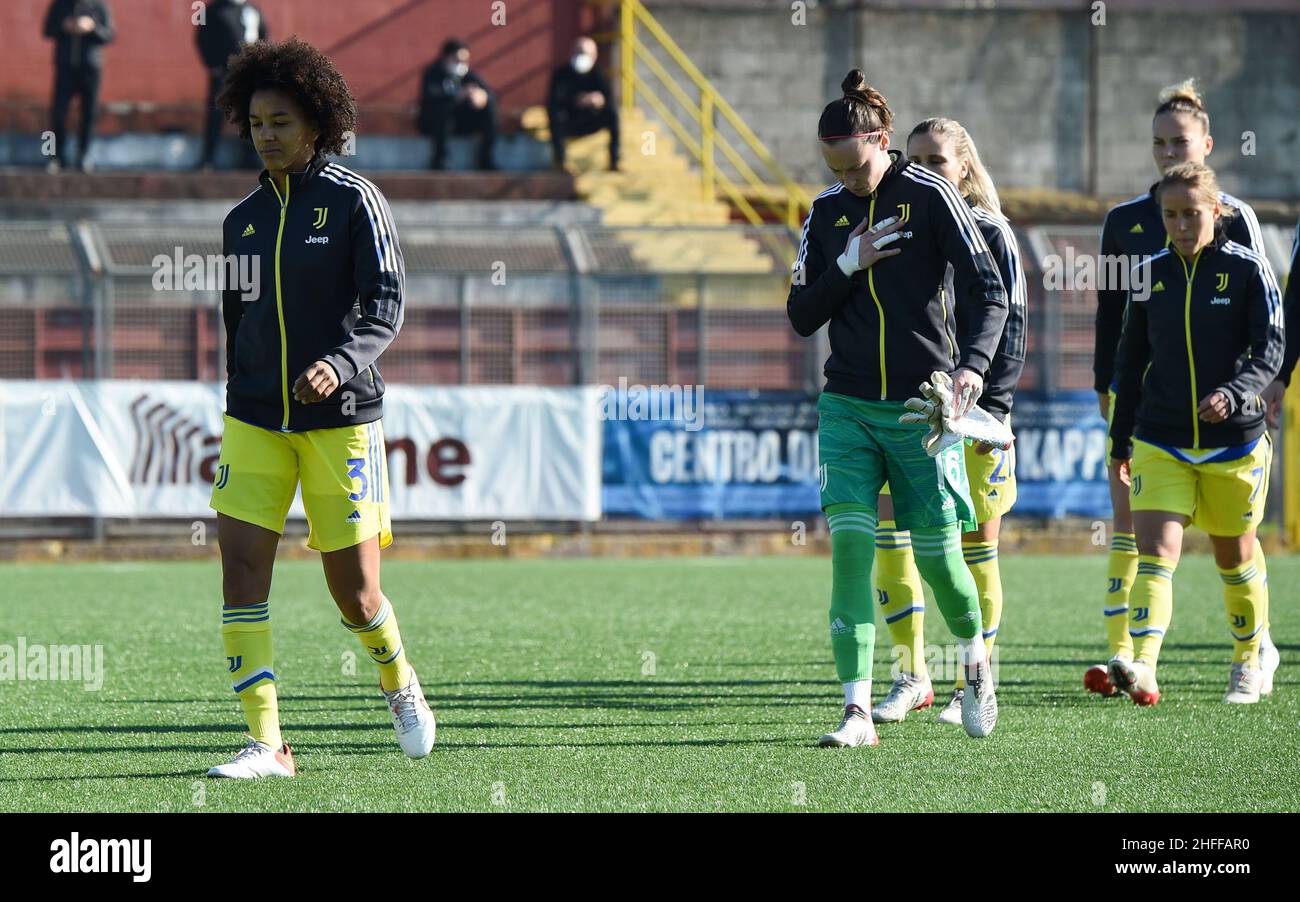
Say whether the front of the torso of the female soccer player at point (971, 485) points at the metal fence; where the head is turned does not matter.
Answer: no

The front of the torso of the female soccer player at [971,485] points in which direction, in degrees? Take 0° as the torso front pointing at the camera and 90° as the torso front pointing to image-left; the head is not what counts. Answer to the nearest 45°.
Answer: approximately 45°

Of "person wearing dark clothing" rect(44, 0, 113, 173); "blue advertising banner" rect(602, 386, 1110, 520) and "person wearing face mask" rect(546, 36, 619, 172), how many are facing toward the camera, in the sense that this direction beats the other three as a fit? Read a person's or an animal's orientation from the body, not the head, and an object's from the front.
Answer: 3

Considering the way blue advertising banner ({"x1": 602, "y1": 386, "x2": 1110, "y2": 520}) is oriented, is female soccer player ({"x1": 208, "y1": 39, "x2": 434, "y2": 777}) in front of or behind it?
in front

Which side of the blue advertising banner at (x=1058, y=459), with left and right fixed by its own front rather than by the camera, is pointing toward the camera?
front

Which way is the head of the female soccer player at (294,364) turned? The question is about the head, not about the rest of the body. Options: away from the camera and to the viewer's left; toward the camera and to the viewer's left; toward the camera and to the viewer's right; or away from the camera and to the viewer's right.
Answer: toward the camera and to the viewer's left

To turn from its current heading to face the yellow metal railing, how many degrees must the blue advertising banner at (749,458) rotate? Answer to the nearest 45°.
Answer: approximately 180°

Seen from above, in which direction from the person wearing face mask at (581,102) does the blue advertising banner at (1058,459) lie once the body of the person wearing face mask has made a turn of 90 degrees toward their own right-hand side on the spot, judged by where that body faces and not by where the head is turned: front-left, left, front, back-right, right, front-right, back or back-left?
back-left

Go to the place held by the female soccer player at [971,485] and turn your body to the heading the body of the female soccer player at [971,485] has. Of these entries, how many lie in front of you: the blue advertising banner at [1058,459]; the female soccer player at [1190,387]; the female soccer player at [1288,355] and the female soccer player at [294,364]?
1

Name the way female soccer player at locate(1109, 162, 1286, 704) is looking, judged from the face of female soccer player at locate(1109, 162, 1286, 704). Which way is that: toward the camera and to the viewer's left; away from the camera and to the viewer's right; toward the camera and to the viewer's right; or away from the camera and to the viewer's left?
toward the camera and to the viewer's left

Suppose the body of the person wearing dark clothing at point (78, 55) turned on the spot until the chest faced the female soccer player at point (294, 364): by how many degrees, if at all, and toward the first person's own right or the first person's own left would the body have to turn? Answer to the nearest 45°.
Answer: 0° — they already face them

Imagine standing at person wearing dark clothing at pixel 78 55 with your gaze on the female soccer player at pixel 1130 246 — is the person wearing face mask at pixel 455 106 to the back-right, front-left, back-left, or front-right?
front-left

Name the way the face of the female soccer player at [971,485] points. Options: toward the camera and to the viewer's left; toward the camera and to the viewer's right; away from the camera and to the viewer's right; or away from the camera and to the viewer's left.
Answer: toward the camera and to the viewer's left

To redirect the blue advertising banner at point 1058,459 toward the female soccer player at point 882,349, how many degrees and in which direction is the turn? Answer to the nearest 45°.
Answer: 0° — it already faces them

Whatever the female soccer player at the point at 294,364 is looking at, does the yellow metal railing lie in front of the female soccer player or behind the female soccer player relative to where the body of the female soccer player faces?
behind

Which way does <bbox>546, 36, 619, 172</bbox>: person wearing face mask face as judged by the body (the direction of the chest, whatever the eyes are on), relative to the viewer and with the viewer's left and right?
facing the viewer

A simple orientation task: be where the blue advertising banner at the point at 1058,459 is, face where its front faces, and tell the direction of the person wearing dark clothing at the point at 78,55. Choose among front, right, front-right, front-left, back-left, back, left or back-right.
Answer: right

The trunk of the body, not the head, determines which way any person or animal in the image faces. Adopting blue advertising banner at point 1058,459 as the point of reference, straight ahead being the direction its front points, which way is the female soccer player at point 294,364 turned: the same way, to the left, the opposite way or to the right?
the same way

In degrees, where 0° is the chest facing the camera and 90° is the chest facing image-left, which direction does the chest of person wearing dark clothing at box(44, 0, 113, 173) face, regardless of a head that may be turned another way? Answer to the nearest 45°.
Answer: approximately 0°

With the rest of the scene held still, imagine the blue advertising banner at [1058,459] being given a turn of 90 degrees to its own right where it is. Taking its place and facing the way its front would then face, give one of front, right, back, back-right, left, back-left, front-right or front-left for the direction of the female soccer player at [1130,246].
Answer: left
